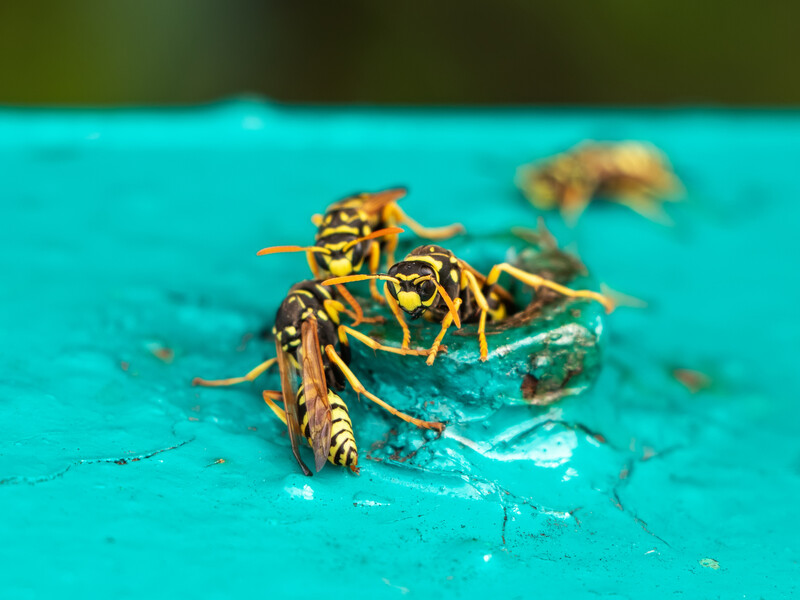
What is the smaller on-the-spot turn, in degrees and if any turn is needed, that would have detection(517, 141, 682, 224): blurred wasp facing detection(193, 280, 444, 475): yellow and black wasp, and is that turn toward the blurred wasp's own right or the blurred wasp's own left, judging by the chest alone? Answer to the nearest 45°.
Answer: approximately 90° to the blurred wasp's own left

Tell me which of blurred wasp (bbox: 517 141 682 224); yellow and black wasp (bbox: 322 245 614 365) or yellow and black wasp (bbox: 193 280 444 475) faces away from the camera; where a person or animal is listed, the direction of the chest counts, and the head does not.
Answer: yellow and black wasp (bbox: 193 280 444 475)

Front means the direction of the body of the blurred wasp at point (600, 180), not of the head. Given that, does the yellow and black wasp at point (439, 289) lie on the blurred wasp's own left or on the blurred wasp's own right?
on the blurred wasp's own left

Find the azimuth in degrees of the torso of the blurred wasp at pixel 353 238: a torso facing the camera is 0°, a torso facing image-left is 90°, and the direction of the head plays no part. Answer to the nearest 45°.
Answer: approximately 45°

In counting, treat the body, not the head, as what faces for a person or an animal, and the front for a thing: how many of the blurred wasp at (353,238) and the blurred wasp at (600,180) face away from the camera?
0

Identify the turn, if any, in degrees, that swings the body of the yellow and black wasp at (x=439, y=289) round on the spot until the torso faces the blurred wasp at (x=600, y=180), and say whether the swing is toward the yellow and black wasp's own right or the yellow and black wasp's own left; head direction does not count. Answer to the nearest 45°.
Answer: approximately 135° to the yellow and black wasp's own right

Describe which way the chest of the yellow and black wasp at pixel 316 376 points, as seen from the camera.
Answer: away from the camera

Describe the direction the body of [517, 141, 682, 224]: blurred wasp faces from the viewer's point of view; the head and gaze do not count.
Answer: to the viewer's left

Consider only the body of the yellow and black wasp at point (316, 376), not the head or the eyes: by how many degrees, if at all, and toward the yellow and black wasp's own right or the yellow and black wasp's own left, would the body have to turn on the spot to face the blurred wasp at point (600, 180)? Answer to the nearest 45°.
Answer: approximately 45° to the yellow and black wasp's own right
